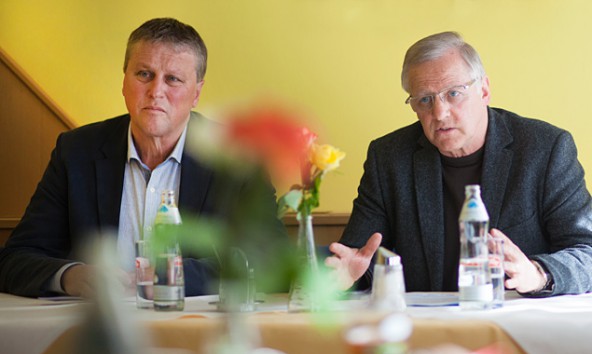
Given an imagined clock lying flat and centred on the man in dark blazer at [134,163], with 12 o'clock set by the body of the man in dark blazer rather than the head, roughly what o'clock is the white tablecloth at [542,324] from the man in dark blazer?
The white tablecloth is roughly at 11 o'clock from the man in dark blazer.

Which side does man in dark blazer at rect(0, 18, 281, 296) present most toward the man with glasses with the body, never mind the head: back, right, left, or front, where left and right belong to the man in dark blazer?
left

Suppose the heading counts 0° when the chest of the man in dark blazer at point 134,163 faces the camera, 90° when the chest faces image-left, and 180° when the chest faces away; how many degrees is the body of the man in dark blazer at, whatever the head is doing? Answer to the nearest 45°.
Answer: approximately 0°

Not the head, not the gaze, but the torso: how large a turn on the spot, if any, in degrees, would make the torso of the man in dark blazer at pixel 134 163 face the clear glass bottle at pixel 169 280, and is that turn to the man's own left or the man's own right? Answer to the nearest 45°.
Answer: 0° — they already face it
